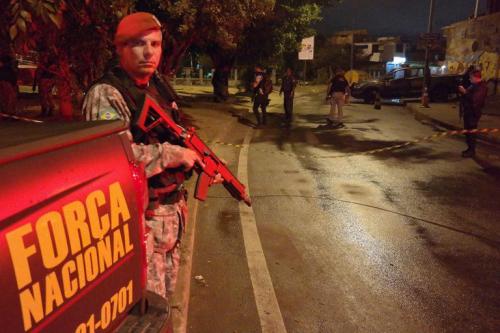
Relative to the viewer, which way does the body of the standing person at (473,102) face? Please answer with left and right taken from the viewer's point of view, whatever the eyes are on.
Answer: facing to the left of the viewer

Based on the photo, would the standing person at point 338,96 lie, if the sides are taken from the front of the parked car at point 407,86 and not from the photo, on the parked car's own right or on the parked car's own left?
on the parked car's own left

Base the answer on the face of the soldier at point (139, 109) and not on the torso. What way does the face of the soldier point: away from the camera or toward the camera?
toward the camera

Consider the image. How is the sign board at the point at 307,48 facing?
toward the camera

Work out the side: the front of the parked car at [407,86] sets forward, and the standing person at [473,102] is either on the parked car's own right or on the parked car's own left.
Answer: on the parked car's own left

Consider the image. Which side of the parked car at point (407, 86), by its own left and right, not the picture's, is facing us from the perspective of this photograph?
left

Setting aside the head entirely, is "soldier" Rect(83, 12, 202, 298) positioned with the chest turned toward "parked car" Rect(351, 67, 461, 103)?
no

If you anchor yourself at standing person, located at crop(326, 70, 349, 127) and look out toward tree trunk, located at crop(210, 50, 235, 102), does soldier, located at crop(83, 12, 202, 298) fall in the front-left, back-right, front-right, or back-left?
back-left

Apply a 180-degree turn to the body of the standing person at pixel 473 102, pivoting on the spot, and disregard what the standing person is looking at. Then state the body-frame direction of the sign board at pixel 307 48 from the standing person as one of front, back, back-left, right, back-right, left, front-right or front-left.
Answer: back-left

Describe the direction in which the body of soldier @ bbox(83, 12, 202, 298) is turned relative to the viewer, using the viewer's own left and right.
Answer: facing the viewer and to the right of the viewer
